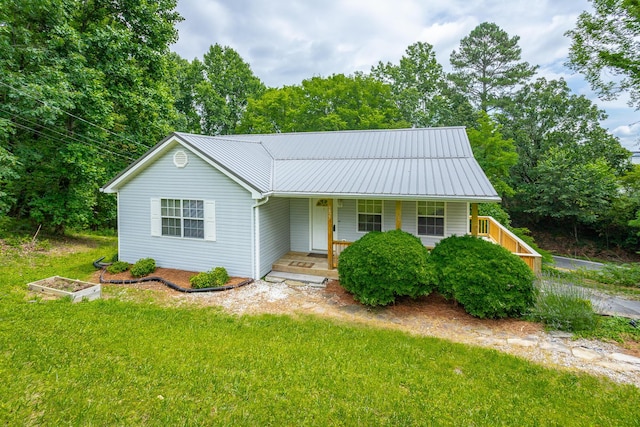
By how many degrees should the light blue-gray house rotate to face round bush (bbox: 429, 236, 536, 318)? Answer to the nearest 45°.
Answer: approximately 45° to its left

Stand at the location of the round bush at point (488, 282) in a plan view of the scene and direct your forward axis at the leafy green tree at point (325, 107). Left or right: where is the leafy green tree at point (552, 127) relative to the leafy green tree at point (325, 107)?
right

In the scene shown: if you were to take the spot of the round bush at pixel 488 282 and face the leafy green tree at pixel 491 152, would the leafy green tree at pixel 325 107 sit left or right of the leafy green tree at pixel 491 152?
left

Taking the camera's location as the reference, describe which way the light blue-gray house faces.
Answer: facing the viewer

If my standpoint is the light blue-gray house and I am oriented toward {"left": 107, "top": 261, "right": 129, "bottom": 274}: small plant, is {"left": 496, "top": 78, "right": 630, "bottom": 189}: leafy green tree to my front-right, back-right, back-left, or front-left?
back-right

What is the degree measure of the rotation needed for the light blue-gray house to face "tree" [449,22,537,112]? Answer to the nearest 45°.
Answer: approximately 135° to its left

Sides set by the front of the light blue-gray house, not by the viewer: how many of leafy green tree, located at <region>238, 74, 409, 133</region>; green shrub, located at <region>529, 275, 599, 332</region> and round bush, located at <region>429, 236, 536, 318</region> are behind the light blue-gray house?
1

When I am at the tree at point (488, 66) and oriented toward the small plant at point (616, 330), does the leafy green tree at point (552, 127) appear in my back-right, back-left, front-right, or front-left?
front-left

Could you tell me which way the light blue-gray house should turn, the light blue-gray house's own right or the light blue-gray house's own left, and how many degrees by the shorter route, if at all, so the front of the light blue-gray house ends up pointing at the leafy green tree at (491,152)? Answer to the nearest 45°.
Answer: approximately 135° to the light blue-gray house's own left

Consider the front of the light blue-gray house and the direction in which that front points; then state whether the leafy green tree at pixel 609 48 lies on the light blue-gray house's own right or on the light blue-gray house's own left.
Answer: on the light blue-gray house's own left

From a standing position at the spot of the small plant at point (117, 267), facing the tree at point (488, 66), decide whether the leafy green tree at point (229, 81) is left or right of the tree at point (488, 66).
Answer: left

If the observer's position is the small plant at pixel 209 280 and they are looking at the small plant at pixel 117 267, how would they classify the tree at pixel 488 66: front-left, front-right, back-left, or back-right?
back-right

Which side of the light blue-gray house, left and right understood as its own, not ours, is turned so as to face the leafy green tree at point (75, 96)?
right

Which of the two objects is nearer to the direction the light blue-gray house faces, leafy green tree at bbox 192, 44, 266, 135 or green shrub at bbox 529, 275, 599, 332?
the green shrub
